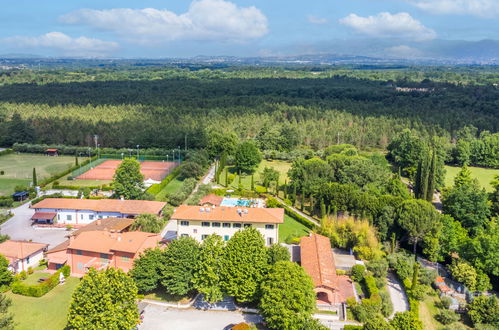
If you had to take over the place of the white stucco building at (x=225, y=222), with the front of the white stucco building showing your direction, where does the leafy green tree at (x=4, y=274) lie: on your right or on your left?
on your right

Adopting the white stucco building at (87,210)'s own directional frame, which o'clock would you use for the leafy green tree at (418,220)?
The leafy green tree is roughly at 10 o'clock from the white stucco building.

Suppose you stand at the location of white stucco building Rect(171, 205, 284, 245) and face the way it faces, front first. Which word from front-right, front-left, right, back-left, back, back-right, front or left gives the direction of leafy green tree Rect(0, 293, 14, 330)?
front-right

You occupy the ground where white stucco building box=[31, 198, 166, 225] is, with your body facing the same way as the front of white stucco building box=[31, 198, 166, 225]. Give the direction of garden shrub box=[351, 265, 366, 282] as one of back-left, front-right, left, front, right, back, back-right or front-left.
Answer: front-left

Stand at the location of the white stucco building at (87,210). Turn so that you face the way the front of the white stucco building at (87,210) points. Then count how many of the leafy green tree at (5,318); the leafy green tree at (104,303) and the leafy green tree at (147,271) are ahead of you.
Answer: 3

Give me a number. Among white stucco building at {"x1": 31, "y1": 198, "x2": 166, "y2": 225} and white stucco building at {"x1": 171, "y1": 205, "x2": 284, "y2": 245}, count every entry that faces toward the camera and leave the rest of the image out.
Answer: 2

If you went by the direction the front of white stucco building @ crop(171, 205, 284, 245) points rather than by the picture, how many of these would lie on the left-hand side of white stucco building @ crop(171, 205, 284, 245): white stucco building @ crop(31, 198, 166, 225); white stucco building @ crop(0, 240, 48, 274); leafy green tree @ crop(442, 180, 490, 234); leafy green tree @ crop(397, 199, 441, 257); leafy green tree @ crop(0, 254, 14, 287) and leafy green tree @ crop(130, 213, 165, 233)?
2

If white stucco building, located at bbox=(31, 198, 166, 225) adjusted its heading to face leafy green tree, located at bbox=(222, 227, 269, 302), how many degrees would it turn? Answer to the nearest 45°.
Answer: approximately 45° to its left

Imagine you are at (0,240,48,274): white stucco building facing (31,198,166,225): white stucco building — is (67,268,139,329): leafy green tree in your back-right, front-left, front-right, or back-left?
back-right

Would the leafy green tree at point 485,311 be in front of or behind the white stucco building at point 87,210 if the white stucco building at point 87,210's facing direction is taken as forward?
in front

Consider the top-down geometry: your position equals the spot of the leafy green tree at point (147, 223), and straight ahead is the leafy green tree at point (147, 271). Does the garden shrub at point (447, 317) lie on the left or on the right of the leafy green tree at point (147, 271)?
left

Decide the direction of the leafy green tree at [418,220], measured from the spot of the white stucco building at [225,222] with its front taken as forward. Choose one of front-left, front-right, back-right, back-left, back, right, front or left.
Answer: left

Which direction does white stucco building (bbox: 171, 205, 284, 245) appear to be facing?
toward the camera

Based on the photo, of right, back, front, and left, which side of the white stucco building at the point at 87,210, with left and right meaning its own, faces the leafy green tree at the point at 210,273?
front

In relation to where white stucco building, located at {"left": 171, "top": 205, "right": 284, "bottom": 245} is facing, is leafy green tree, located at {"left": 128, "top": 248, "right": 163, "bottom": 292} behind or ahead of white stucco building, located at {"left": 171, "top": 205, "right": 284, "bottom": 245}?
ahead
